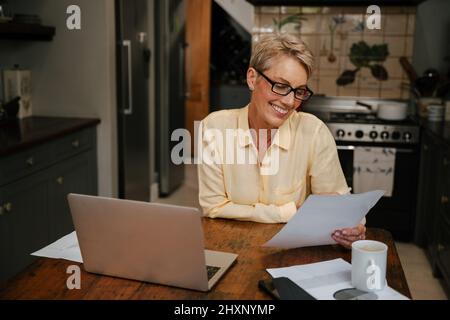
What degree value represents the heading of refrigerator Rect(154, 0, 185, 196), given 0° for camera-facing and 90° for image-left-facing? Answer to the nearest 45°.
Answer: approximately 315°

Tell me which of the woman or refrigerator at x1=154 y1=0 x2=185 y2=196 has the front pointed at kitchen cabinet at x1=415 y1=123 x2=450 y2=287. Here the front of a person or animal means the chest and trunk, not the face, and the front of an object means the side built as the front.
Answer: the refrigerator

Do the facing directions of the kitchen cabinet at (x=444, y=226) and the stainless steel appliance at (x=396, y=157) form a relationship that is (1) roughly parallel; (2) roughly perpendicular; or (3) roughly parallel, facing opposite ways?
roughly perpendicular

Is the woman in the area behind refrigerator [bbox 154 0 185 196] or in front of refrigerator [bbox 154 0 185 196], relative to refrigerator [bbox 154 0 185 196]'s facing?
in front

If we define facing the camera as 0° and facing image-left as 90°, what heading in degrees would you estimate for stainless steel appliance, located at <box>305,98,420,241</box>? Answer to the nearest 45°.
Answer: approximately 0°

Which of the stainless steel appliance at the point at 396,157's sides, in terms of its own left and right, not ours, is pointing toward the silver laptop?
front

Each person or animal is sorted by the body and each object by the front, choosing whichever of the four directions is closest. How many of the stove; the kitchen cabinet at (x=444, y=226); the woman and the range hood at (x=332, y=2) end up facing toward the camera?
3

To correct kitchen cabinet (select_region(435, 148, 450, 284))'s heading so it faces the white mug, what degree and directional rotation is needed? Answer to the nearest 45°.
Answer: approximately 90° to its left

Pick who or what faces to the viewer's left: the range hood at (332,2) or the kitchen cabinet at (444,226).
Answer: the kitchen cabinet at (444,226)

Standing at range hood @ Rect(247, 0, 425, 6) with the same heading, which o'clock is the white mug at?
The white mug is roughly at 12 o'clock from the range hood.

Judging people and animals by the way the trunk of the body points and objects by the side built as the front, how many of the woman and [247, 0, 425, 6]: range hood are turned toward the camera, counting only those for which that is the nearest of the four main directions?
2

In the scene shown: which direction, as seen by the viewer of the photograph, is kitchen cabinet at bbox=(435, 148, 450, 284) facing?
facing to the left of the viewer
